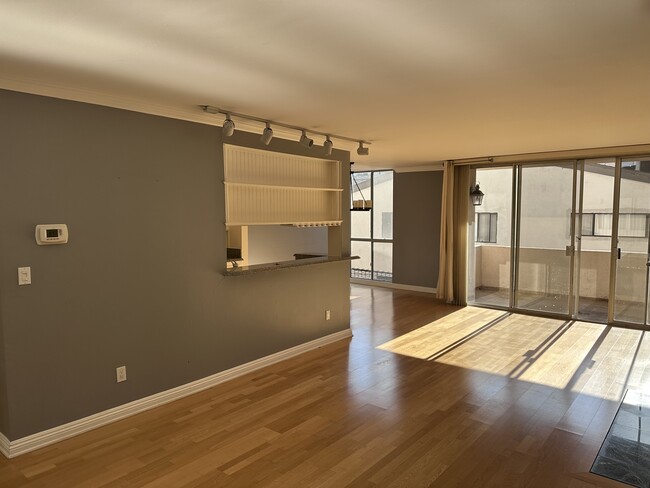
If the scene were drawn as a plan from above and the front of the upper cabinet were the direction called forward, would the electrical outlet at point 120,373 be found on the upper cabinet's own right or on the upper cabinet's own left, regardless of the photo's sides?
on the upper cabinet's own right

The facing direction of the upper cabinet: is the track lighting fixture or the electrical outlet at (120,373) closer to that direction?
the track lighting fixture

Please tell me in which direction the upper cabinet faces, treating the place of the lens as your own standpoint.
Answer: facing the viewer and to the right of the viewer

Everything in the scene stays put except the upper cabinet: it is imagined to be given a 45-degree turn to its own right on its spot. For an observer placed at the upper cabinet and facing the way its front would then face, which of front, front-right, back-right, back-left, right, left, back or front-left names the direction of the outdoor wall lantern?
back-left

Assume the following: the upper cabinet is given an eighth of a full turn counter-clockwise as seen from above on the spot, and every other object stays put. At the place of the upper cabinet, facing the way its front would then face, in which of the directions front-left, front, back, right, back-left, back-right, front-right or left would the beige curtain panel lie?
front-left

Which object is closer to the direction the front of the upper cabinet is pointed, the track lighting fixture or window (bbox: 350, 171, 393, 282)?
the track lighting fixture

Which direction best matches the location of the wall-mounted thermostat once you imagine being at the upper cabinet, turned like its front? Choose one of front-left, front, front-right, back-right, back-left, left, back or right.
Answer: right

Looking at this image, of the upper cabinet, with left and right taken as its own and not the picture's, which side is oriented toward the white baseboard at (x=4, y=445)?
right

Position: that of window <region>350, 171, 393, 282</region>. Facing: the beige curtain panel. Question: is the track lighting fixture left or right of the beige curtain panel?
right

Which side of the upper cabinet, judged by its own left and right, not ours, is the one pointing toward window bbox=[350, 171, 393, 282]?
left

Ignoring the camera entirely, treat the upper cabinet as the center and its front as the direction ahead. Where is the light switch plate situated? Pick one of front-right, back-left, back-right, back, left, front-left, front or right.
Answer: right
